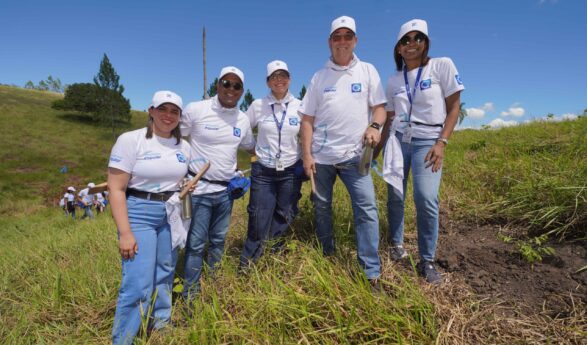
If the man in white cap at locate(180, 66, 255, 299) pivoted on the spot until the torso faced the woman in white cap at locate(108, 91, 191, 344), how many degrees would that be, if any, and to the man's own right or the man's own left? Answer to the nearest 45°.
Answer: approximately 45° to the man's own right

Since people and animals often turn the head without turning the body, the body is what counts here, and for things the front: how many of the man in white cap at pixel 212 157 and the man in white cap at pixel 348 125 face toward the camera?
2

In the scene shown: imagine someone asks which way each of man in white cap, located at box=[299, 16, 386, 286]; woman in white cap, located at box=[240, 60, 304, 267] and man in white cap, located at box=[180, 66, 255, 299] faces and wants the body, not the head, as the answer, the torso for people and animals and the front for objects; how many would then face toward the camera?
3

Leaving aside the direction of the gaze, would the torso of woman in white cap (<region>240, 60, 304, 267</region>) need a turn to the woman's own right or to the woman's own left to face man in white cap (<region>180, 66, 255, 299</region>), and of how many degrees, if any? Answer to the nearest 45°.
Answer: approximately 90° to the woman's own right

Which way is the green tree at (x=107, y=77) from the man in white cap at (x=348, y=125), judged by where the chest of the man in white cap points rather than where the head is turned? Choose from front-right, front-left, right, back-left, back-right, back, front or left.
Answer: back-right

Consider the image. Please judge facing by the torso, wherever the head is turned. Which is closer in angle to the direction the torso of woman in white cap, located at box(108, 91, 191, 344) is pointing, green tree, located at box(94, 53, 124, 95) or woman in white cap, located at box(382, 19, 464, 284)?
the woman in white cap

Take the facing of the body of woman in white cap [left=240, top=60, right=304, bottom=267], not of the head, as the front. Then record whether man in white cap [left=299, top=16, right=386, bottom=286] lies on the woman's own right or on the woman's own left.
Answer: on the woman's own left

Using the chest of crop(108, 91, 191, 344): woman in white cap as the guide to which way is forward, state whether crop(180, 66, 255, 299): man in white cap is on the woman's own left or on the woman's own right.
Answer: on the woman's own left

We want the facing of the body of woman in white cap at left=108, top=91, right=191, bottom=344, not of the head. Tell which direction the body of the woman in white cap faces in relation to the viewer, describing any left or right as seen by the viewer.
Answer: facing the viewer and to the right of the viewer

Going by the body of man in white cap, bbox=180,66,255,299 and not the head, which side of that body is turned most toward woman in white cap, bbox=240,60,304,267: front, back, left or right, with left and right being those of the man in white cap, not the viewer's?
left

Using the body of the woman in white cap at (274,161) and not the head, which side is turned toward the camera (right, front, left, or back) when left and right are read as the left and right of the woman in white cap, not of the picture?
front

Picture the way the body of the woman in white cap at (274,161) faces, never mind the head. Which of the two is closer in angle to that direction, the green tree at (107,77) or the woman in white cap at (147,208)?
the woman in white cap

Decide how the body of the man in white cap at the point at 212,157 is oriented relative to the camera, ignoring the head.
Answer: toward the camera
